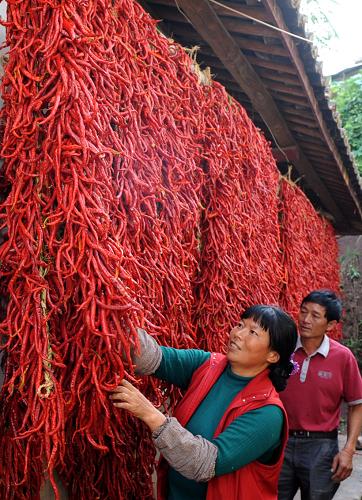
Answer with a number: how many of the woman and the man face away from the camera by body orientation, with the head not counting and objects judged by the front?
0

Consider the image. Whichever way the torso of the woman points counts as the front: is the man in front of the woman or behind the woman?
behind

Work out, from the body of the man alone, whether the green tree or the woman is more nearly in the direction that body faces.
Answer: the woman

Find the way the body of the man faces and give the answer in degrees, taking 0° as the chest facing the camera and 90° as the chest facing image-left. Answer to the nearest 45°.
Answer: approximately 45°

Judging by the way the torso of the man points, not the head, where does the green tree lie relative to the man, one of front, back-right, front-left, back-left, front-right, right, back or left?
back-right

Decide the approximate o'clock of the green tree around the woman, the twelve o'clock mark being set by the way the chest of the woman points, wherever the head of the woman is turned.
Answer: The green tree is roughly at 5 o'clock from the woman.
